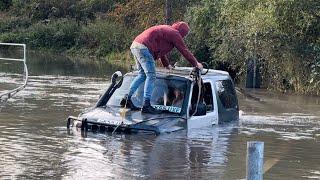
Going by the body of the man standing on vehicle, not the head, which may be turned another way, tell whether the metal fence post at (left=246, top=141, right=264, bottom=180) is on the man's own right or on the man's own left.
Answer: on the man's own right

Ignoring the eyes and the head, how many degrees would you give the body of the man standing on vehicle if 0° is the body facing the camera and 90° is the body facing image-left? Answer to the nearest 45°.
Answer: approximately 270°

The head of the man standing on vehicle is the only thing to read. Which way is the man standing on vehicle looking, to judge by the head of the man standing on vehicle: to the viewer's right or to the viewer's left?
to the viewer's right
